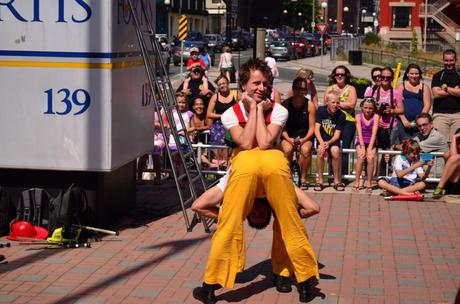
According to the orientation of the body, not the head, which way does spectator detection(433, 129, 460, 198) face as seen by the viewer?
to the viewer's left

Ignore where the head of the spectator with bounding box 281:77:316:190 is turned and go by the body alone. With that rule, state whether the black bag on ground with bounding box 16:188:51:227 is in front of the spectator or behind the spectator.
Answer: in front

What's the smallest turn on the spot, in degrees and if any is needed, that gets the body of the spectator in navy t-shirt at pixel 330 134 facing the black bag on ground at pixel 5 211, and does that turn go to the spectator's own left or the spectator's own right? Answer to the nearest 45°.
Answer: approximately 45° to the spectator's own right

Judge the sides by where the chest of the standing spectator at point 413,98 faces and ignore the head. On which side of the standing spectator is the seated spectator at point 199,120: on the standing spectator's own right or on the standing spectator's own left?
on the standing spectator's own right

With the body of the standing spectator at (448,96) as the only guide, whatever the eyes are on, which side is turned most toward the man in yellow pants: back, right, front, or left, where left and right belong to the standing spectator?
front

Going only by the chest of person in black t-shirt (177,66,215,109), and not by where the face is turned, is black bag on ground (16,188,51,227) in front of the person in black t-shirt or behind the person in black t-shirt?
in front

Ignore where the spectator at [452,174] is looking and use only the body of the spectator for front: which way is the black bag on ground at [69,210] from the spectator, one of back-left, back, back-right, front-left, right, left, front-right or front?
front-left

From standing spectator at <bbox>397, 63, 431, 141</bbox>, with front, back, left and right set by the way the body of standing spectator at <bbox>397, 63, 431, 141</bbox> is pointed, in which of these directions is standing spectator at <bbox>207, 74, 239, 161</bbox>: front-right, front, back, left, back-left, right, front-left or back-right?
right

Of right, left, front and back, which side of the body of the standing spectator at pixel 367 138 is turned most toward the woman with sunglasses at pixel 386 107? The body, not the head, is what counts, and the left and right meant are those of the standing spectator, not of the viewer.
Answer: back
